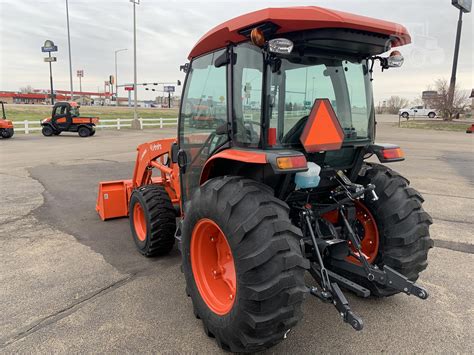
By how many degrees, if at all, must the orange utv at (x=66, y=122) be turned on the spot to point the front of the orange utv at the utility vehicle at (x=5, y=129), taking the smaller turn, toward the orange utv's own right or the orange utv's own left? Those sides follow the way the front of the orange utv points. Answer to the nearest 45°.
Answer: approximately 45° to the orange utv's own left

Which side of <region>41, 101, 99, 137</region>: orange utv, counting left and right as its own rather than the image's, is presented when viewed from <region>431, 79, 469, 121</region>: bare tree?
back

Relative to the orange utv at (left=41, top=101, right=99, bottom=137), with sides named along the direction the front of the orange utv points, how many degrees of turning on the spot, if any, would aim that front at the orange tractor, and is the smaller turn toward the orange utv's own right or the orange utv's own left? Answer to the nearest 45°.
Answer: approximately 90° to the orange utv's own left

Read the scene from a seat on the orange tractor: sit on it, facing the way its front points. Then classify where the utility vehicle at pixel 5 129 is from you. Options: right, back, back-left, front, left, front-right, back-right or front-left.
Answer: front

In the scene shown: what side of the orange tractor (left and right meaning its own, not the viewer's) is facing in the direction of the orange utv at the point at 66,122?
front

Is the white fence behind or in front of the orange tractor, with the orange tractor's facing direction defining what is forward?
in front

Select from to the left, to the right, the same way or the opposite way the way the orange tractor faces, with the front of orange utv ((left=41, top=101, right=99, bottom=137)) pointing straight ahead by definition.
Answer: to the right

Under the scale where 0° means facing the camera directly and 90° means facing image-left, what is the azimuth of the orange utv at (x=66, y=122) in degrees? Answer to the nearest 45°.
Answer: approximately 90°

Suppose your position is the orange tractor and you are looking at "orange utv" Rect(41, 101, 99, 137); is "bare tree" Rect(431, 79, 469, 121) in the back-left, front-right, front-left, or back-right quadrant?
front-right

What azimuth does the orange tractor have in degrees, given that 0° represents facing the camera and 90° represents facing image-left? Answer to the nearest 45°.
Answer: approximately 135°

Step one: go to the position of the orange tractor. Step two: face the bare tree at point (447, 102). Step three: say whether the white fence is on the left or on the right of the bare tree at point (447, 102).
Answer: left

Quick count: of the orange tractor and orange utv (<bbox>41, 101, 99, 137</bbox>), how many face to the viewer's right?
0

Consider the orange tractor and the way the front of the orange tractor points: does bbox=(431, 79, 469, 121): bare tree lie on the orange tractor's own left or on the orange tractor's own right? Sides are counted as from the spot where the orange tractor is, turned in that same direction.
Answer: on the orange tractor's own right
